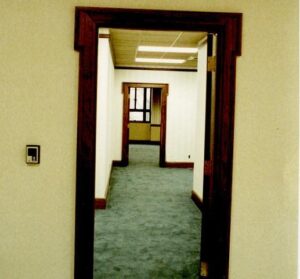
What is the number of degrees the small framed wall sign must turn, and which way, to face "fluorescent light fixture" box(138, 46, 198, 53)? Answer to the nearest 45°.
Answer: approximately 135° to its left

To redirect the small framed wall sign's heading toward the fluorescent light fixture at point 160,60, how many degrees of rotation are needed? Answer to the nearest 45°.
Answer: approximately 135° to its left

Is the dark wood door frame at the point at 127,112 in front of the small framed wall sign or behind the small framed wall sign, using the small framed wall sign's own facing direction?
behind

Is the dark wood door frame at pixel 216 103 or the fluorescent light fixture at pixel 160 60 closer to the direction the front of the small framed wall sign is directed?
the dark wood door frame

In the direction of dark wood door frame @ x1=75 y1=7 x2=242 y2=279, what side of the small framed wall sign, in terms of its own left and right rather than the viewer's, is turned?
left

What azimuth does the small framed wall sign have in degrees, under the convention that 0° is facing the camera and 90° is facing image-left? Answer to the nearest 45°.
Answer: approximately 0°
